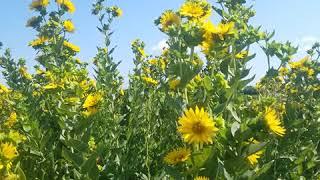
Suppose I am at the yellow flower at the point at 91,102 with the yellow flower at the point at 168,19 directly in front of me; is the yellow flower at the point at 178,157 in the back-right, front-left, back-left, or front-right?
front-right

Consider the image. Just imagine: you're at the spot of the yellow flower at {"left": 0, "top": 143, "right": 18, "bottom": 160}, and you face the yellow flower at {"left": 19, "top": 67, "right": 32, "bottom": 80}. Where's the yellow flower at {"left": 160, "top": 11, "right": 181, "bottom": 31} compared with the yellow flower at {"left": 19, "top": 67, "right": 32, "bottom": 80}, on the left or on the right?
right
